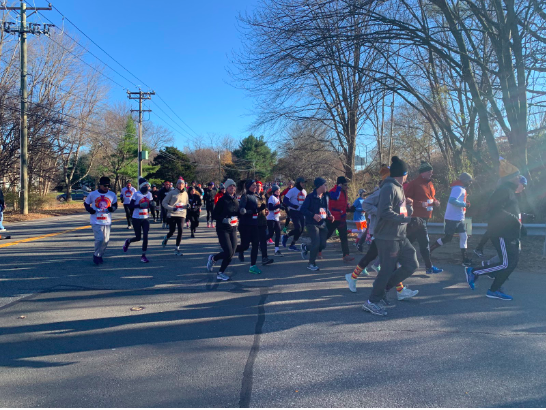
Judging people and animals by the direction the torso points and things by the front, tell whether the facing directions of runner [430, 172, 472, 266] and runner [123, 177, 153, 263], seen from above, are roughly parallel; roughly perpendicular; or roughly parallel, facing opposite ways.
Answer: roughly parallel

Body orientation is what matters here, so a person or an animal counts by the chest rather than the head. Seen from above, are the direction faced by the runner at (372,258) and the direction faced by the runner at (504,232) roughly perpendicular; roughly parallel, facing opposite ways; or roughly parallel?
roughly parallel

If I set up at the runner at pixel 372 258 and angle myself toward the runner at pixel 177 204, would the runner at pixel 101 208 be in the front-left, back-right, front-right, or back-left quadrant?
front-left

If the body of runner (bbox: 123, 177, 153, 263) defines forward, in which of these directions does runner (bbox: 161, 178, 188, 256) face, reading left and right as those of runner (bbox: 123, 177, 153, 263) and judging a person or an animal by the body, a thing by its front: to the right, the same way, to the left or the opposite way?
the same way

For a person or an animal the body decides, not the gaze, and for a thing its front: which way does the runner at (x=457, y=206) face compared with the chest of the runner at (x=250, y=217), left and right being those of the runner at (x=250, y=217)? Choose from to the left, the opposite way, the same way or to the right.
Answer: the same way
